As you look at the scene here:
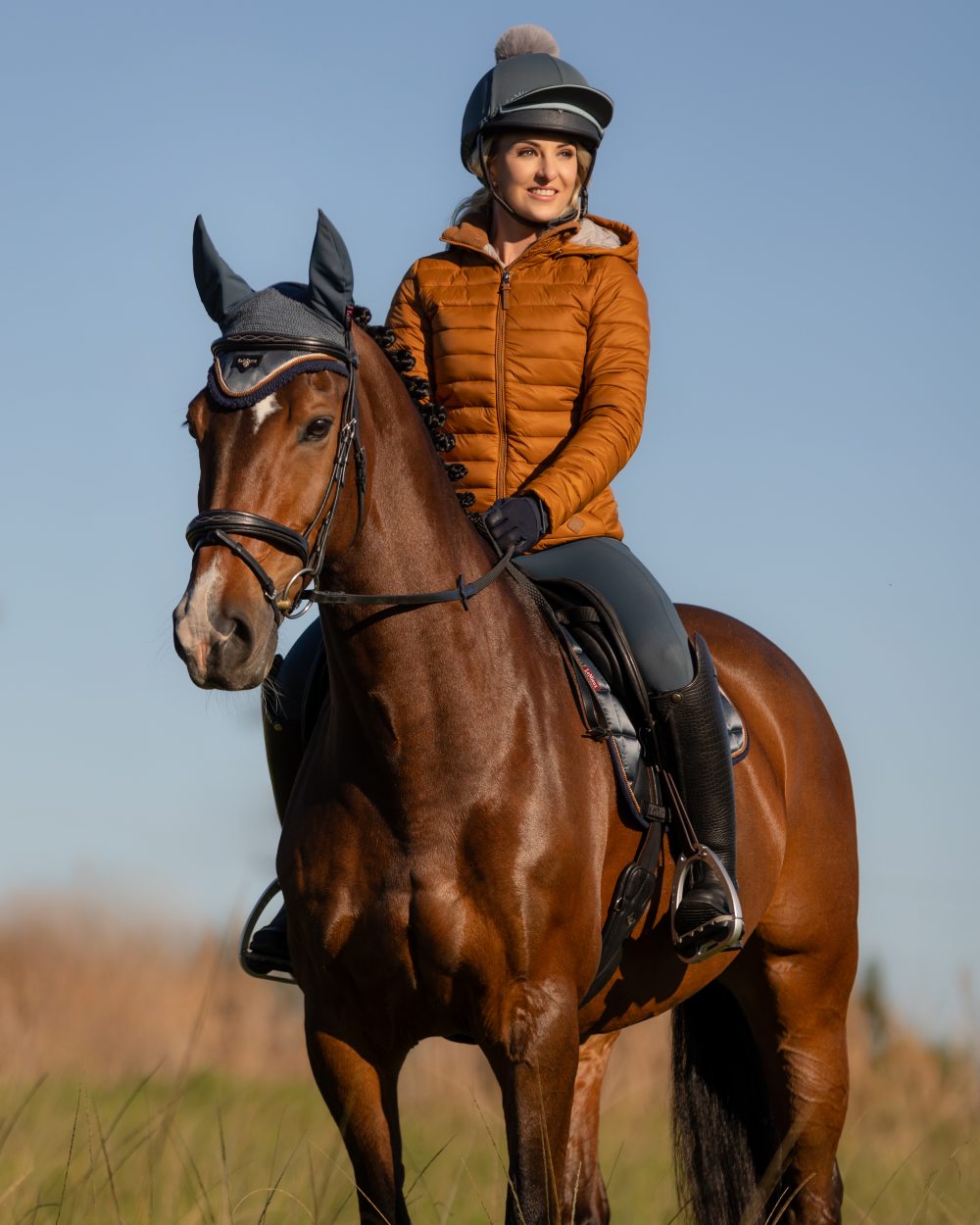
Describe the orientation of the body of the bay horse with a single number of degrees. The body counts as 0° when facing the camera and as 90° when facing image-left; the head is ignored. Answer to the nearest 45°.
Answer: approximately 45°

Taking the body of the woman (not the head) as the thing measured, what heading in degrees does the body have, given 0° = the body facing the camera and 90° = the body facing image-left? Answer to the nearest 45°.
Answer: approximately 0°

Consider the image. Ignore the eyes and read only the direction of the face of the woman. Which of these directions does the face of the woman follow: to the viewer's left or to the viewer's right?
to the viewer's right
